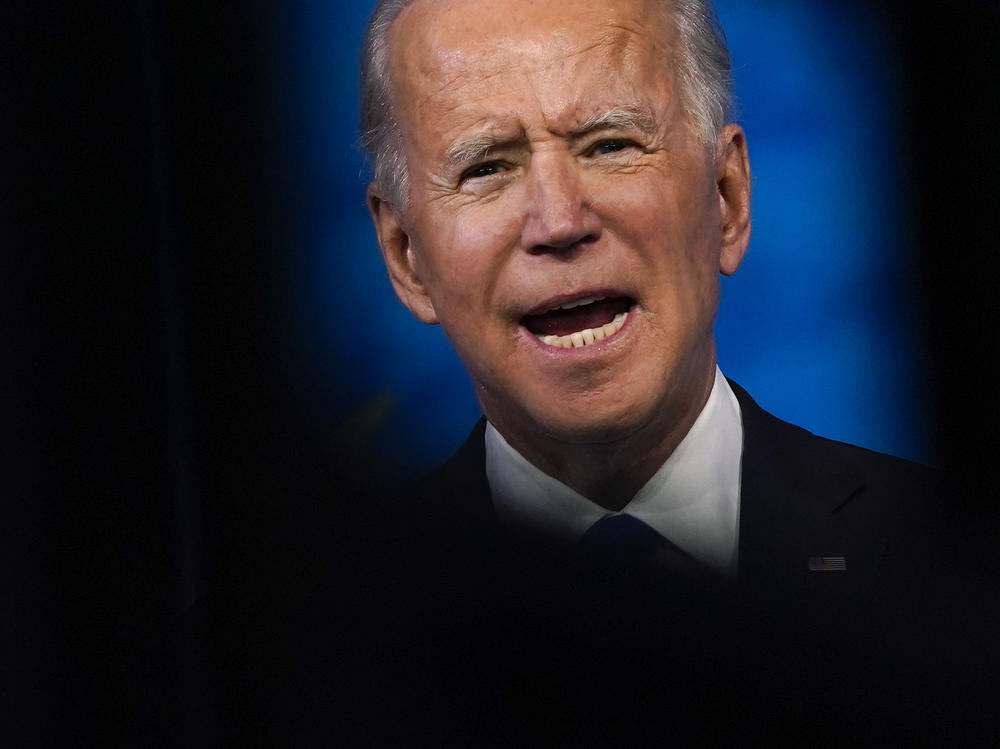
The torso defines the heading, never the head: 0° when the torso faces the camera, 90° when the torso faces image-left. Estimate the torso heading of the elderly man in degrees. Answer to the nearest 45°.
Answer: approximately 0°
